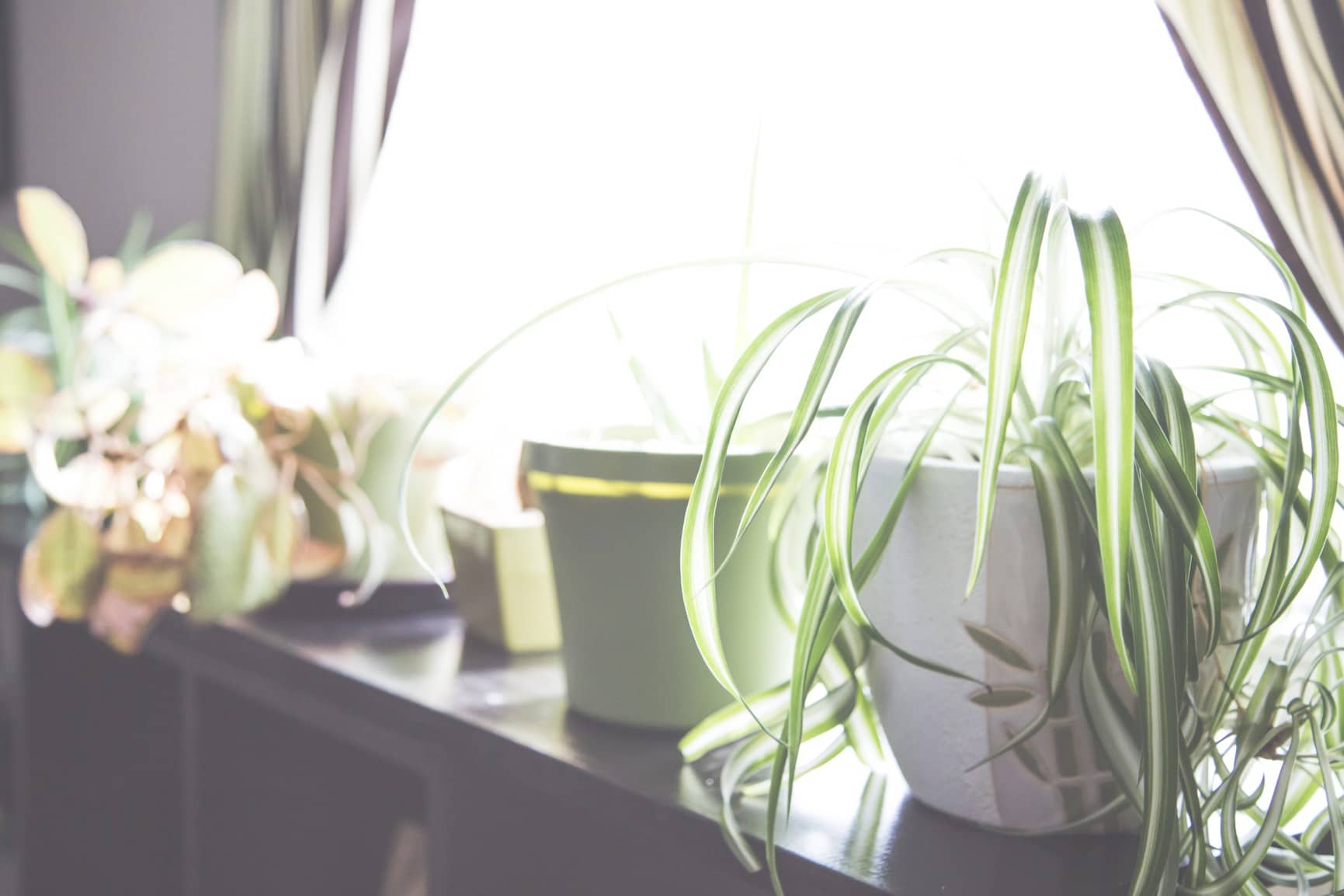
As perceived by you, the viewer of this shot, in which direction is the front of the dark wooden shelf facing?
facing the viewer and to the left of the viewer

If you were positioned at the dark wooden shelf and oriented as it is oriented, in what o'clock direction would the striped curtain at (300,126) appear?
The striped curtain is roughly at 4 o'clock from the dark wooden shelf.

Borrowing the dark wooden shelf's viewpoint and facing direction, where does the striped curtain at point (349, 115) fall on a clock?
The striped curtain is roughly at 4 o'clock from the dark wooden shelf.
